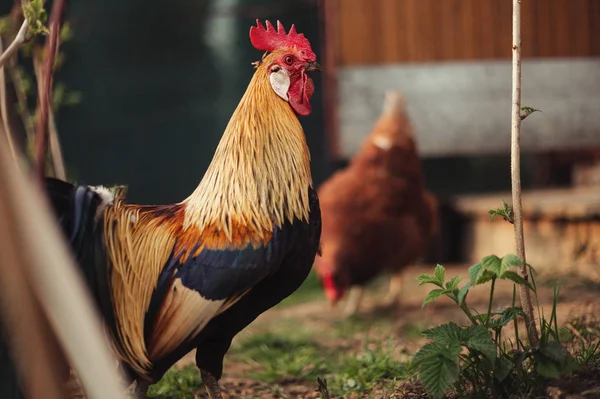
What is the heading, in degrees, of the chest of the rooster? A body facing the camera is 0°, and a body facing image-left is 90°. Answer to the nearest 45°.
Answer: approximately 270°

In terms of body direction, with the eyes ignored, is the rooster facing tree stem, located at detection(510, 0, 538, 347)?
yes

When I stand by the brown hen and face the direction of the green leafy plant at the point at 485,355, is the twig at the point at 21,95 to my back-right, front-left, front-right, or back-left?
front-right

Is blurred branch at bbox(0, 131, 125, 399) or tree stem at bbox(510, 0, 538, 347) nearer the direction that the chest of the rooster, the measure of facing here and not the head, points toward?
the tree stem

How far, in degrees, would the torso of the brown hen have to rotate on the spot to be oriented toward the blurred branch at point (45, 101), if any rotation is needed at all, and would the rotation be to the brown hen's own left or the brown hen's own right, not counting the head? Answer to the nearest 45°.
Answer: approximately 45° to the brown hen's own left

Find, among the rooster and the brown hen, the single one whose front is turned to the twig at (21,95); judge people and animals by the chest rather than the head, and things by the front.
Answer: the brown hen

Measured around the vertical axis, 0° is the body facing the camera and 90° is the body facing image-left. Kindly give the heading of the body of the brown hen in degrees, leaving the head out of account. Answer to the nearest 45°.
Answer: approximately 45°

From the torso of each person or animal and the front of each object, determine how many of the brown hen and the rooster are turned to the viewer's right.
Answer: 1

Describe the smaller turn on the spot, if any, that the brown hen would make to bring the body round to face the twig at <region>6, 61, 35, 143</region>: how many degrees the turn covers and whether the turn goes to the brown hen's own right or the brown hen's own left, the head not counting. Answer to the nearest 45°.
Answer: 0° — it already faces it

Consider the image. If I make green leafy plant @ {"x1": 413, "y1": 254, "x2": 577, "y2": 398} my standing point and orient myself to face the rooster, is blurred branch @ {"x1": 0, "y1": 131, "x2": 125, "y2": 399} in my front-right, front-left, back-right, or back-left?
front-left

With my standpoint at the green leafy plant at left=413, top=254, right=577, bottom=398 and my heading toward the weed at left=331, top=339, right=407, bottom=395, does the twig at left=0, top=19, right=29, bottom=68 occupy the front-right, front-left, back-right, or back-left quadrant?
front-left

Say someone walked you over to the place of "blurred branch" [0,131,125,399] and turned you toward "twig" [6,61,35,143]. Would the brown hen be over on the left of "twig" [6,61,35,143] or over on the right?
right

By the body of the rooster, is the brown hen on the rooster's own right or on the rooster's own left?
on the rooster's own left
